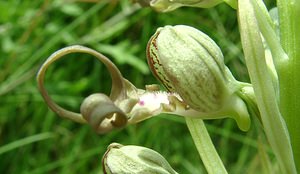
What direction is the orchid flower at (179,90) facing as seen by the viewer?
to the viewer's left
